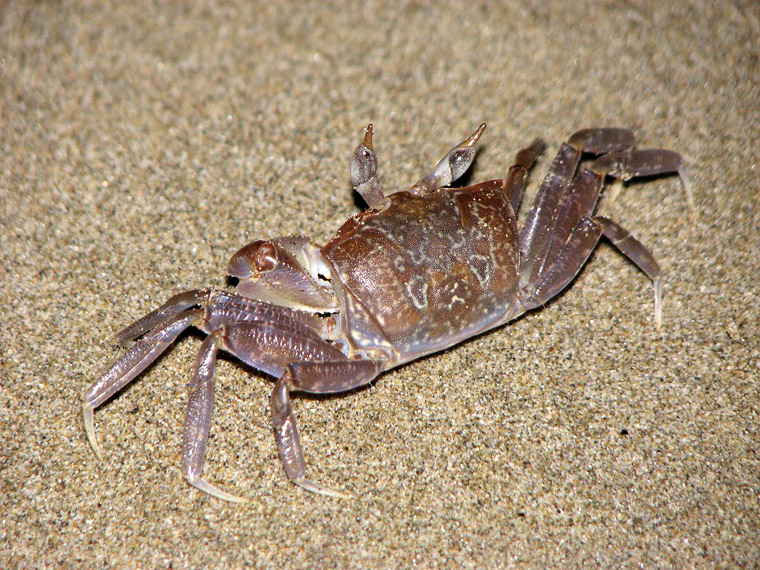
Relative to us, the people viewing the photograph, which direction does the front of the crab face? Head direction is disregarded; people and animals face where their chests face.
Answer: facing away from the viewer and to the left of the viewer
